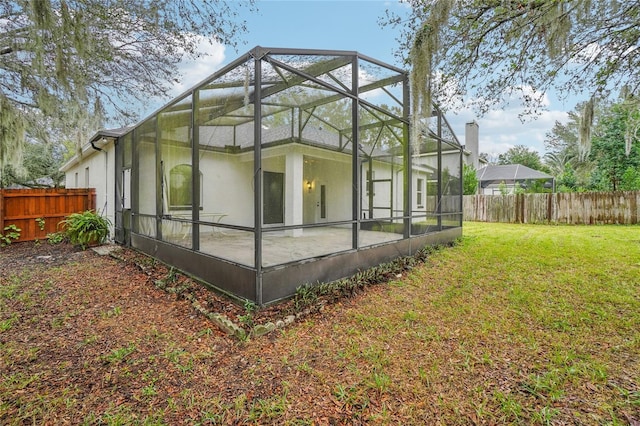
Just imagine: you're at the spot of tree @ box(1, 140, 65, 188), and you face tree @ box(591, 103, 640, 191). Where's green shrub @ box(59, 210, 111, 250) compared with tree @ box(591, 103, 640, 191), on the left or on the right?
right

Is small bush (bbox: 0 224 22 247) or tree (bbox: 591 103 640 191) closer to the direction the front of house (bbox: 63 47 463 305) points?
the small bush

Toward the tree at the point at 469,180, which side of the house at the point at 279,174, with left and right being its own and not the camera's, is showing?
right

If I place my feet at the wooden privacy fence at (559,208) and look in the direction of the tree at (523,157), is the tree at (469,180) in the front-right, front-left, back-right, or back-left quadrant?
front-left

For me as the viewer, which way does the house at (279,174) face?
facing away from the viewer and to the left of the viewer

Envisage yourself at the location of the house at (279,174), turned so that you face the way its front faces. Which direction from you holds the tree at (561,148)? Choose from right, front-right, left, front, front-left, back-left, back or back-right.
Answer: right

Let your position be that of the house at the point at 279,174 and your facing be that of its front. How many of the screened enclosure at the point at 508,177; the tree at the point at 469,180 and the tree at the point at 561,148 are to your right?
3

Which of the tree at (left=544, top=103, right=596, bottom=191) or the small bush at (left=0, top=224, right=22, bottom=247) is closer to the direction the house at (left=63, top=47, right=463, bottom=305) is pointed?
the small bush
